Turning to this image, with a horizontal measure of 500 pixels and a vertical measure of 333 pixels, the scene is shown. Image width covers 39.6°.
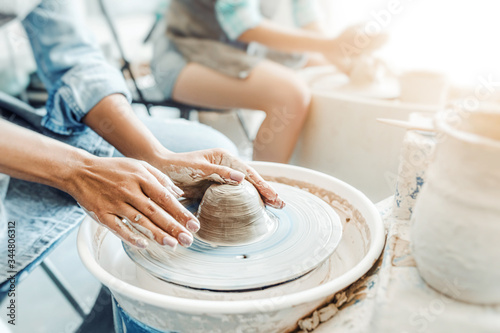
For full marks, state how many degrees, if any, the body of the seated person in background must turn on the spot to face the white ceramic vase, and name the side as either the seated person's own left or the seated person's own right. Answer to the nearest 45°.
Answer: approximately 90° to the seated person's own right

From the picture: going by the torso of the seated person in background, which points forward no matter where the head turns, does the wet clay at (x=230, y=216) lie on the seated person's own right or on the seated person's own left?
on the seated person's own right

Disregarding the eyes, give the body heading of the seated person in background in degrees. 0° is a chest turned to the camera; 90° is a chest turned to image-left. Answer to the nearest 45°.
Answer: approximately 270°

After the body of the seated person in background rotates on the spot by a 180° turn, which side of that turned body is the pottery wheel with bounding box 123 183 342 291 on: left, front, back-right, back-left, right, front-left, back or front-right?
left
